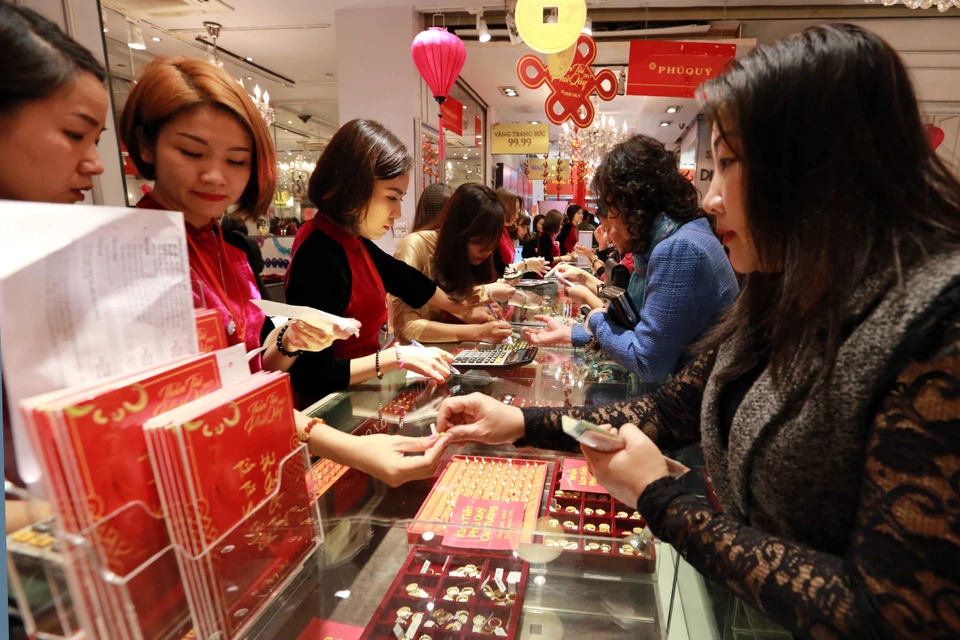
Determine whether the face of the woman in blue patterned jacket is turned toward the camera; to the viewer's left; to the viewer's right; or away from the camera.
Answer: to the viewer's left

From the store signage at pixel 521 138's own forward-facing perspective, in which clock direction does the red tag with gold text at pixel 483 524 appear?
The red tag with gold text is roughly at 12 o'clock from the store signage.

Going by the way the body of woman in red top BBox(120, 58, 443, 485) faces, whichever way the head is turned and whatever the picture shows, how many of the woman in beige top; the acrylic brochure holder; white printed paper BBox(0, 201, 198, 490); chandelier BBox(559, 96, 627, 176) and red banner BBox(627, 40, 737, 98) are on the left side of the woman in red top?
3

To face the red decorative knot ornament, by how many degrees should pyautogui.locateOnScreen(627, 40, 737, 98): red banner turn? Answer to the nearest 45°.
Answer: approximately 45° to its right

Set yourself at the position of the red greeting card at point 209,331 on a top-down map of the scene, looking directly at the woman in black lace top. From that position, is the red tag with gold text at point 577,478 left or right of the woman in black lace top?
left

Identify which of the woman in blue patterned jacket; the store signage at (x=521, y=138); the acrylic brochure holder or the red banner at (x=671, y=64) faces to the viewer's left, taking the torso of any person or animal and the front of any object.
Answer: the woman in blue patterned jacket

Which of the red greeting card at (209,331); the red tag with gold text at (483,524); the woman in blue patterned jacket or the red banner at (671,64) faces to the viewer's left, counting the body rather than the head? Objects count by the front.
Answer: the woman in blue patterned jacket

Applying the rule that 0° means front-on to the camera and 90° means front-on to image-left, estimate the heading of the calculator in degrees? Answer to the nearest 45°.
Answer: approximately 90°

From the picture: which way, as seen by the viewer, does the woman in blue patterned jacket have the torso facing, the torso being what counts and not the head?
to the viewer's left

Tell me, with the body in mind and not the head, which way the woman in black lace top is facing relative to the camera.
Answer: to the viewer's left

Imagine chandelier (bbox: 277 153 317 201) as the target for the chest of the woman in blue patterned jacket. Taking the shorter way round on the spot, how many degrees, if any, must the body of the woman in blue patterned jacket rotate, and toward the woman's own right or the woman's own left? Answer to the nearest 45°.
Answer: approximately 45° to the woman's own right

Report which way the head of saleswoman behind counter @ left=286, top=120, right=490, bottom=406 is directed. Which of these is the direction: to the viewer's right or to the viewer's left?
to the viewer's right

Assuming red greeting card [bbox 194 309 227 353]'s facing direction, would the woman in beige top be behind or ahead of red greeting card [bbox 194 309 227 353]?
behind

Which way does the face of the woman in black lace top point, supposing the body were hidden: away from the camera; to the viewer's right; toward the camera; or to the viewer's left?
to the viewer's left

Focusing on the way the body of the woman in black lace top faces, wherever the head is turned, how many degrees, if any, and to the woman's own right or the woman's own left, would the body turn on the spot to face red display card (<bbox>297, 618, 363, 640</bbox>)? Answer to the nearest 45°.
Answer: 0° — they already face it

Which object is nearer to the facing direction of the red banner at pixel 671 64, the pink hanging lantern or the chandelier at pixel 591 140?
the pink hanging lantern

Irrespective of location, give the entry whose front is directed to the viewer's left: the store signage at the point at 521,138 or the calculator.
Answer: the calculator

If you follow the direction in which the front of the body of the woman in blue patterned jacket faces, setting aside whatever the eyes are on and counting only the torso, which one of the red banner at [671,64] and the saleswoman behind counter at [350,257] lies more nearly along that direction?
the saleswoman behind counter
